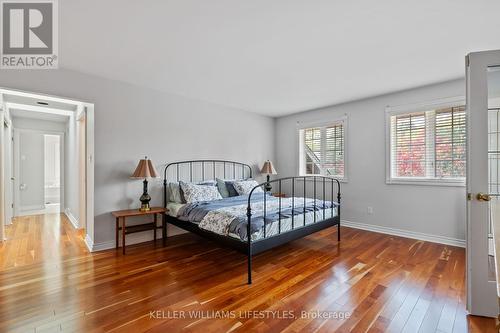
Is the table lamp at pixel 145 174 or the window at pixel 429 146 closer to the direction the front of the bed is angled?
the window

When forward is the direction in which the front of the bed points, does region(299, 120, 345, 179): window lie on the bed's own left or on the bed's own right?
on the bed's own left

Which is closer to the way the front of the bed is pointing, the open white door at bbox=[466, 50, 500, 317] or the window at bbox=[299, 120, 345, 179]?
the open white door

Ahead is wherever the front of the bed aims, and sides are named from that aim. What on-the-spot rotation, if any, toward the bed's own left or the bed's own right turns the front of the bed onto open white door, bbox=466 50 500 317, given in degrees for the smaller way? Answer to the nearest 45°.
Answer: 0° — it already faces it

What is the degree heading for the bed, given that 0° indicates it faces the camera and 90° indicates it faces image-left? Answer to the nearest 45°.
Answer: approximately 315°

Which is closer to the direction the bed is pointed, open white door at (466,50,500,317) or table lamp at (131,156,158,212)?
the open white door

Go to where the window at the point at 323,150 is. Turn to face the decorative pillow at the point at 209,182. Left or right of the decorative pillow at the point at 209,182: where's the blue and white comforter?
left

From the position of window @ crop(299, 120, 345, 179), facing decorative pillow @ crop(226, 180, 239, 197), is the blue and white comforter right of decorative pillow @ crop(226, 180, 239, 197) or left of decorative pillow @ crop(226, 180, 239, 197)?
left

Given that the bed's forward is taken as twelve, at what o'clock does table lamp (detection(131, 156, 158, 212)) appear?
The table lamp is roughly at 5 o'clock from the bed.
